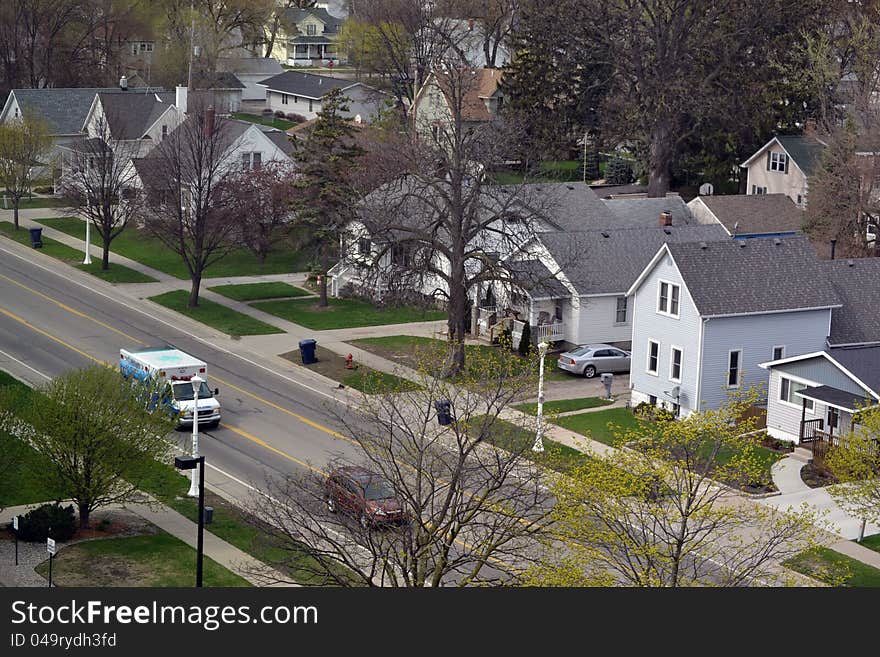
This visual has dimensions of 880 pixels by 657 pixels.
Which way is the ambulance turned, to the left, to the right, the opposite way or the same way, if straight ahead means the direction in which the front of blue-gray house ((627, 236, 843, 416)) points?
to the left

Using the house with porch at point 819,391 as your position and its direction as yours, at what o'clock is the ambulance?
The ambulance is roughly at 1 o'clock from the house with porch.

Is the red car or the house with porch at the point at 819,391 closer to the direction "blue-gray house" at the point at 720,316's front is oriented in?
the red car

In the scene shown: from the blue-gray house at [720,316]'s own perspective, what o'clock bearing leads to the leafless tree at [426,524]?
The leafless tree is roughly at 11 o'clock from the blue-gray house.

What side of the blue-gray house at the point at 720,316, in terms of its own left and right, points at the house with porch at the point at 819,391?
left

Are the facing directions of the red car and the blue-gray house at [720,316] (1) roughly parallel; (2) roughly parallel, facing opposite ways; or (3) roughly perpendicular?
roughly perpendicular

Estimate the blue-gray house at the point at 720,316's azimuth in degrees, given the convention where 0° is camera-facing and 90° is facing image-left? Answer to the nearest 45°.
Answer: approximately 45°

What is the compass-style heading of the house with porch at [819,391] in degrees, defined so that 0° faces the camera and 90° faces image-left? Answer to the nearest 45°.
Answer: approximately 45°

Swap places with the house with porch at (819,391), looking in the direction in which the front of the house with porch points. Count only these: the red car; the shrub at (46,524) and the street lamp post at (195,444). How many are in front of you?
3

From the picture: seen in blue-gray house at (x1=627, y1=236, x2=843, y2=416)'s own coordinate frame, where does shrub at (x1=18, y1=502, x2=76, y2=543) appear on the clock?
The shrub is roughly at 12 o'clock from the blue-gray house.
